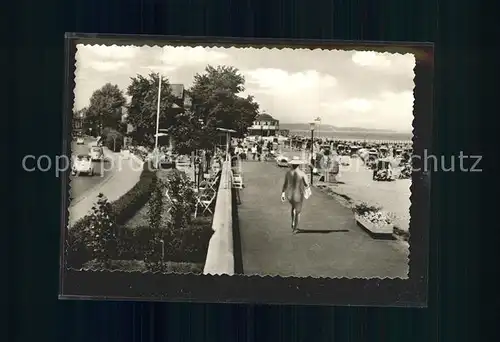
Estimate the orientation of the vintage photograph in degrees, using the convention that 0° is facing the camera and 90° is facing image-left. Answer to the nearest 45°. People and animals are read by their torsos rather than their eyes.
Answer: approximately 0°
